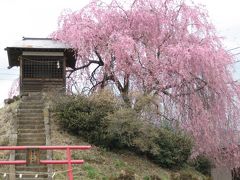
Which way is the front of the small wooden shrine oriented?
toward the camera

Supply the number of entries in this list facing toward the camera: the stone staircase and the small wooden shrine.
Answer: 2

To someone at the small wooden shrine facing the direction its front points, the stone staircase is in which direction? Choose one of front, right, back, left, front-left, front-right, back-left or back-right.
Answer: front

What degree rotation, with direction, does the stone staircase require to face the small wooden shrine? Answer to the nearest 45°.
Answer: approximately 180°

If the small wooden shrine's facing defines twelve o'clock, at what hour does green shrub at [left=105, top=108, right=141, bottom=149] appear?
The green shrub is roughly at 11 o'clock from the small wooden shrine.

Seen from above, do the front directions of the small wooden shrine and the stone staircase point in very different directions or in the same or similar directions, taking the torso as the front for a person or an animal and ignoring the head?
same or similar directions

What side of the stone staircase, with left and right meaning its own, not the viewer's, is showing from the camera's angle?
front

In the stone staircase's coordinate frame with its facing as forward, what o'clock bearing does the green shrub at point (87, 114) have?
The green shrub is roughly at 9 o'clock from the stone staircase.

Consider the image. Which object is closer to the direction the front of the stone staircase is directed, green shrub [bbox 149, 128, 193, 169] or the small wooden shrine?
the green shrub

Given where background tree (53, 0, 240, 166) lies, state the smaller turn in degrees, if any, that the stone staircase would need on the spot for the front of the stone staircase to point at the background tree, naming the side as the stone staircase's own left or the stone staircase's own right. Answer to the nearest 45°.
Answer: approximately 90° to the stone staircase's own left

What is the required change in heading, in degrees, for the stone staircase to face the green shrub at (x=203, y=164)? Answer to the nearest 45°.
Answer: approximately 90° to its left
